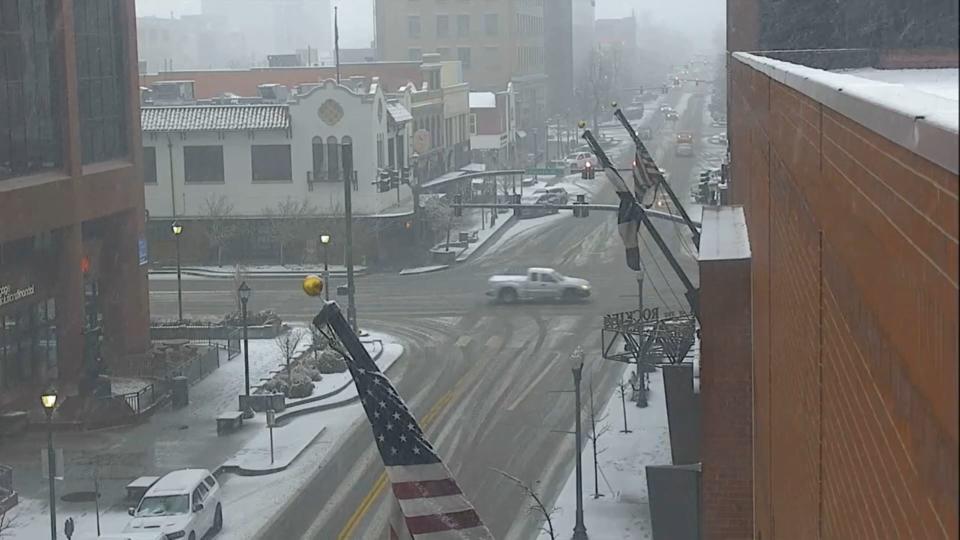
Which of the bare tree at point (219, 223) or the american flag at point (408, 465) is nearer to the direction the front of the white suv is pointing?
the american flag

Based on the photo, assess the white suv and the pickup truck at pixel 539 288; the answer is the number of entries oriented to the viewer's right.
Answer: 1

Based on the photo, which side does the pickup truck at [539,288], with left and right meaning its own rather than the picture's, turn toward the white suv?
right

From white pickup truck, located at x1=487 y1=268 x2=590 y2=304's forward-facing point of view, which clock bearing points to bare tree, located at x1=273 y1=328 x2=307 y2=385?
The bare tree is roughly at 4 o'clock from the white pickup truck.

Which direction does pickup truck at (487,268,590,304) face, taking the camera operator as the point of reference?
facing to the right of the viewer

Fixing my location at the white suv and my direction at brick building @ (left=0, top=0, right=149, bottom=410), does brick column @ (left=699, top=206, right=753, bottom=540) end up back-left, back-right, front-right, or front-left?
back-right

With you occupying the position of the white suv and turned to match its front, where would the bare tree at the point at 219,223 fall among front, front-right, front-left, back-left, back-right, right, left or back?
back-right

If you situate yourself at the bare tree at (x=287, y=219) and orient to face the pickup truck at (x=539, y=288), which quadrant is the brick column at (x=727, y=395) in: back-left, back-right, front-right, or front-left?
front-right

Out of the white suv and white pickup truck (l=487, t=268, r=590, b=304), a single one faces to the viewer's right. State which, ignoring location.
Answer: the white pickup truck

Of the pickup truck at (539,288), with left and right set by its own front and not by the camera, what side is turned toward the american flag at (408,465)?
right

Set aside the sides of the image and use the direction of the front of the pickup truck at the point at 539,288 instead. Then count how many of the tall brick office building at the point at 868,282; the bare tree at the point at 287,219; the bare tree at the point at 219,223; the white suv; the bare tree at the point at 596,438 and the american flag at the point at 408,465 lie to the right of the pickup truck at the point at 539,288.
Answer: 4

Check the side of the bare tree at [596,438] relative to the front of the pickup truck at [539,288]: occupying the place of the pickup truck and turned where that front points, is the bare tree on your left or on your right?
on your right

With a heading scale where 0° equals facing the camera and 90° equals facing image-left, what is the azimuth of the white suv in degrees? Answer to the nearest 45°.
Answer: approximately 45°

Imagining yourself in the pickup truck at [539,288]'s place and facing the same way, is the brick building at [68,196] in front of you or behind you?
behind

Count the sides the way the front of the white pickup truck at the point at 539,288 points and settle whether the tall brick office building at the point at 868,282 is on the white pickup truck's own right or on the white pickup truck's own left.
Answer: on the white pickup truck's own right

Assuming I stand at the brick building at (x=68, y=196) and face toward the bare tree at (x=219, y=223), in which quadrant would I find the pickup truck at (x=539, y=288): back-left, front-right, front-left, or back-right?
front-right
